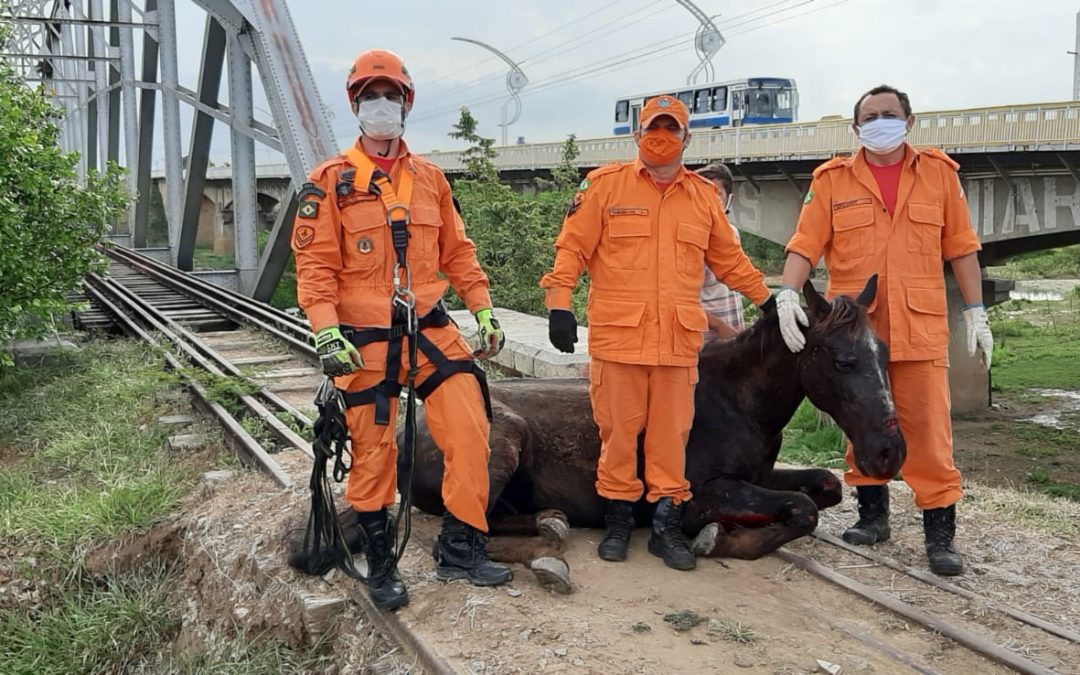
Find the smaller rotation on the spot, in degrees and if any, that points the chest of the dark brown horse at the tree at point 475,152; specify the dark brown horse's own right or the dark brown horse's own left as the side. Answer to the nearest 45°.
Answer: approximately 90° to the dark brown horse's own left

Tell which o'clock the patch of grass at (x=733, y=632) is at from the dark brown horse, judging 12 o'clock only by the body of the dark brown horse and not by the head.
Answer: The patch of grass is roughly at 3 o'clock from the dark brown horse.

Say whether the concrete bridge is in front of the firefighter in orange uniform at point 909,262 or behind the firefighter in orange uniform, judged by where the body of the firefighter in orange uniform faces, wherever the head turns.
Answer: behind

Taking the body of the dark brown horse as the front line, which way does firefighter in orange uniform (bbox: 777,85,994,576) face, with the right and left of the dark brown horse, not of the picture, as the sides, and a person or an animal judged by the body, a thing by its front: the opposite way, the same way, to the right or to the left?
to the right

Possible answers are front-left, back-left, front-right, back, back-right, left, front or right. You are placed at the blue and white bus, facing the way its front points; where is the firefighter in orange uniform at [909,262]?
front-right

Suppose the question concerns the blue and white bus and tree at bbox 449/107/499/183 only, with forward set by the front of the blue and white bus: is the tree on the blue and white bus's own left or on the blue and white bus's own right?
on the blue and white bus's own right

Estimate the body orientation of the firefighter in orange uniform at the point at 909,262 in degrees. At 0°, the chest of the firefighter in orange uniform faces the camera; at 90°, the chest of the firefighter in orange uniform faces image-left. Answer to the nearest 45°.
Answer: approximately 0°

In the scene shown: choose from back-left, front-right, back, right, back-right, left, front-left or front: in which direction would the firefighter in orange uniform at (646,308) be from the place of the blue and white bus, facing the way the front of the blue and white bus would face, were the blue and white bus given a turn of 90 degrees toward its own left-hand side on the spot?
back-right

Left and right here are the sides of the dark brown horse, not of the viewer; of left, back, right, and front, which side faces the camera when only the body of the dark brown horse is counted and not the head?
right
